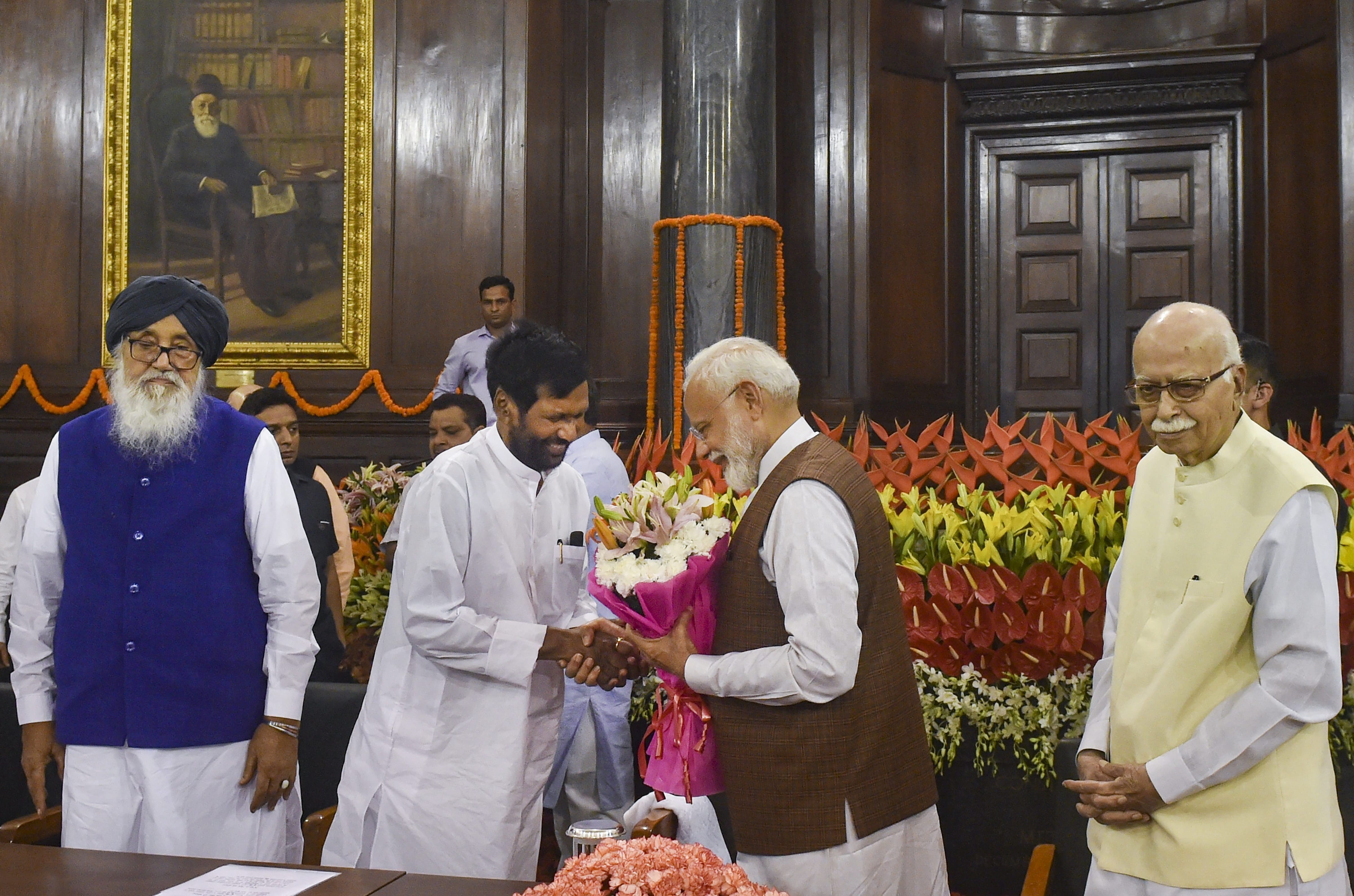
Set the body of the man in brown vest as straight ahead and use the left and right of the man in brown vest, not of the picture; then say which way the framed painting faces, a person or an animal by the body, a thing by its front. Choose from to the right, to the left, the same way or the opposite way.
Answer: to the left

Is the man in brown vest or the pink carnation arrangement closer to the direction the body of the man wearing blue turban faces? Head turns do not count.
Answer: the pink carnation arrangement

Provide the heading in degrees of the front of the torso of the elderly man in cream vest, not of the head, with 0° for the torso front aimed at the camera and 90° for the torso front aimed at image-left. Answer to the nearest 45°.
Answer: approximately 45°

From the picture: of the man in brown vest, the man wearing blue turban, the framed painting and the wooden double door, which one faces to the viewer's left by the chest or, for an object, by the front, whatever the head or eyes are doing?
the man in brown vest

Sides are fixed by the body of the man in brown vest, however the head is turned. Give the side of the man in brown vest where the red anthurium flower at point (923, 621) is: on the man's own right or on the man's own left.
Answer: on the man's own right

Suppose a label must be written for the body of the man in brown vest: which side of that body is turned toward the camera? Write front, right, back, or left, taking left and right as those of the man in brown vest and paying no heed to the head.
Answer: left
